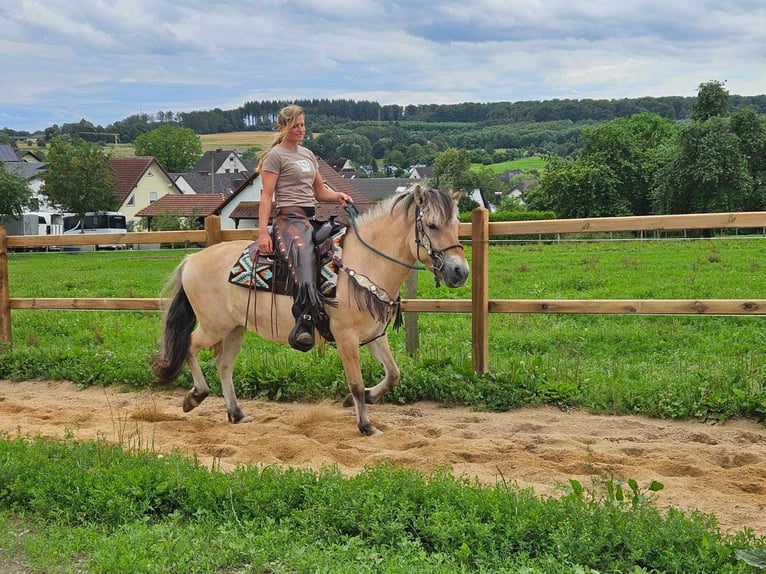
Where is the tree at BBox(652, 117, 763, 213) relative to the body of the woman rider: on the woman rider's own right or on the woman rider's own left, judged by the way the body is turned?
on the woman rider's own left

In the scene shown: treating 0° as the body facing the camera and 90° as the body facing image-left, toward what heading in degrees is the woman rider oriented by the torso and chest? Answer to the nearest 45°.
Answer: approximately 315°

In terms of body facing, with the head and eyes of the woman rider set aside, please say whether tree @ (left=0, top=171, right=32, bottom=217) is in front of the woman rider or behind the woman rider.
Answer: behind

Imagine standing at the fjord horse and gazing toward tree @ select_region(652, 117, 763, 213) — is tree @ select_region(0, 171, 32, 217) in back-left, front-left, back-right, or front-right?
front-left

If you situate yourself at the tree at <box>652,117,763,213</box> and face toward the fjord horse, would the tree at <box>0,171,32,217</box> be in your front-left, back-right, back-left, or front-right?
front-right

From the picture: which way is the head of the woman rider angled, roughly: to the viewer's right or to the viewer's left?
to the viewer's right
